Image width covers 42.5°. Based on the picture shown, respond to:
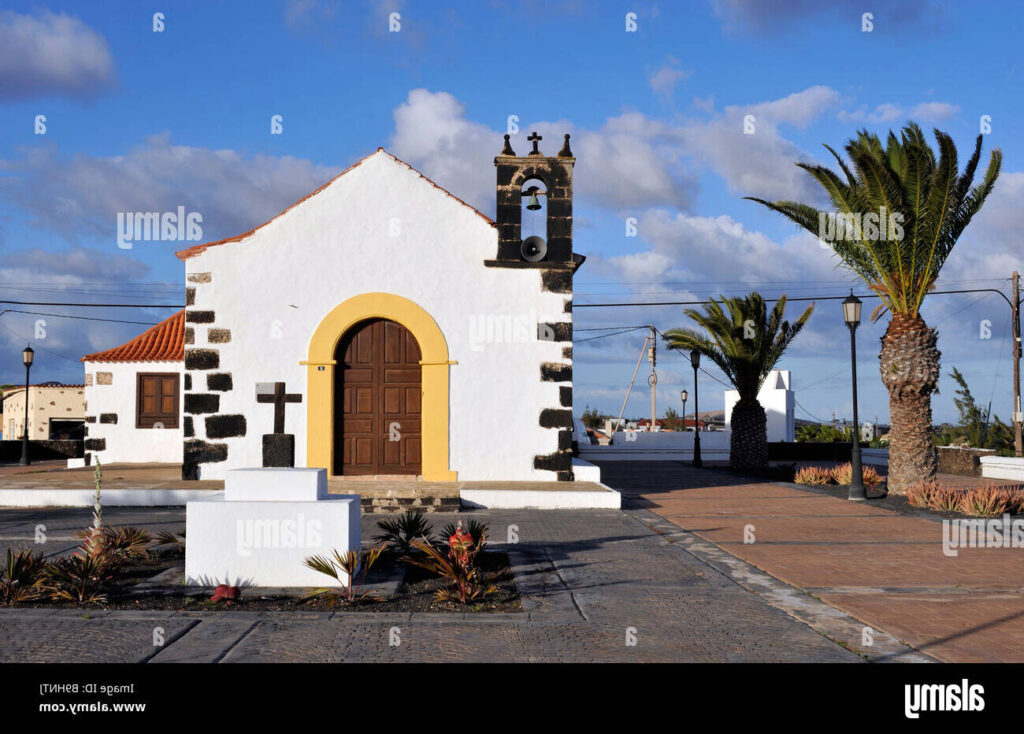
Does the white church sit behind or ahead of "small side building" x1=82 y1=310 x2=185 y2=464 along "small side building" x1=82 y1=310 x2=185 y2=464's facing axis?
ahead

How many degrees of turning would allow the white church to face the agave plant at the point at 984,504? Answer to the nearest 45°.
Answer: approximately 90° to its left

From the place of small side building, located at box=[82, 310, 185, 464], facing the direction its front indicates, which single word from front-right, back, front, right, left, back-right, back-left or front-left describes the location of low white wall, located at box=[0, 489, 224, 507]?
front

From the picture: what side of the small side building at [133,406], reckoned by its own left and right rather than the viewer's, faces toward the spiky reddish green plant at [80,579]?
front

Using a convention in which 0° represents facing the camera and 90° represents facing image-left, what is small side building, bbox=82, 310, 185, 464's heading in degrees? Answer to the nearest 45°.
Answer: approximately 0°

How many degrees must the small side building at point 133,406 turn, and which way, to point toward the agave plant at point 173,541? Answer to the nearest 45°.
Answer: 0° — it already faces it

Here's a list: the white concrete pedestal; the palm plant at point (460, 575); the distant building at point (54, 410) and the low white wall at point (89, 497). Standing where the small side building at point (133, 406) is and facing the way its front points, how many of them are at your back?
1

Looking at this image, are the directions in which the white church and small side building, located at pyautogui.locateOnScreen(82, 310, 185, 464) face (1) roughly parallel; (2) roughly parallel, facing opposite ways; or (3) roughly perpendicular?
roughly parallel

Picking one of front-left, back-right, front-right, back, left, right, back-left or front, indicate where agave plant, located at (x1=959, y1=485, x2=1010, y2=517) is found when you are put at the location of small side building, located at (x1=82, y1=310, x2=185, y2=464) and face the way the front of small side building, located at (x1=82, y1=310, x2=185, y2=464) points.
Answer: front-left

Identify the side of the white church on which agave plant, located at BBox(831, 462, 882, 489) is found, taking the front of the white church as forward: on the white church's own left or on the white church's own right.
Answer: on the white church's own left

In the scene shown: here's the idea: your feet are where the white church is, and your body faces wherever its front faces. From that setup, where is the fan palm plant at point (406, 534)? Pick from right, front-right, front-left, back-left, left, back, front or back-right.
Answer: front

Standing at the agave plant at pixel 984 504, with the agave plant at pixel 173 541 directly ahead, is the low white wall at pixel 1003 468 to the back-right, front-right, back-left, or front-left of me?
back-right

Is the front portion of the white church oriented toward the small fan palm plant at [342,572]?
yes

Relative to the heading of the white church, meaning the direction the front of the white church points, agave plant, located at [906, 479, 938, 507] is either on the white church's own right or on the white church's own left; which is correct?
on the white church's own left

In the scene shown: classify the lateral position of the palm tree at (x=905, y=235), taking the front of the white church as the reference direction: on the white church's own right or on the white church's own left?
on the white church's own left

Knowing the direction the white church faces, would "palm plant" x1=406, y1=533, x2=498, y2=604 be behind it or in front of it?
in front

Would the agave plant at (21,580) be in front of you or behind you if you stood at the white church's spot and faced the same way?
in front

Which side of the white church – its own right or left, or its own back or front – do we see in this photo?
front

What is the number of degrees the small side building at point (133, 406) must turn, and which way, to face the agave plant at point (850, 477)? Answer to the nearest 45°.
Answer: approximately 90° to its left
